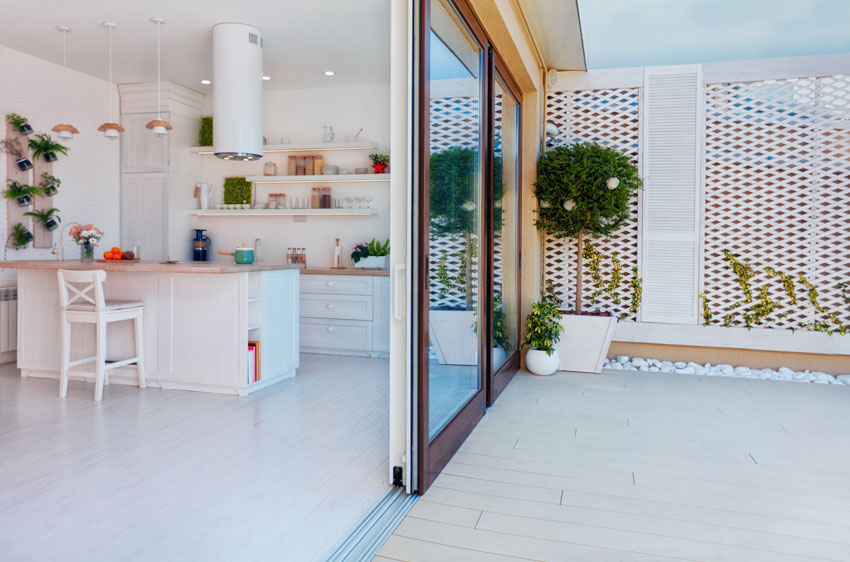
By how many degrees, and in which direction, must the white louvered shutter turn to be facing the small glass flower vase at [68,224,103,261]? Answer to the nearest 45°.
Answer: approximately 45° to its right

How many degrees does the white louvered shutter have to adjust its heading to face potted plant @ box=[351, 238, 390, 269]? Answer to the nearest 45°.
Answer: approximately 90° to its right

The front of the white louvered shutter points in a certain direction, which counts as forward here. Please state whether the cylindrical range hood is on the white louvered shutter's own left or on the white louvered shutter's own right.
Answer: on the white louvered shutter's own right

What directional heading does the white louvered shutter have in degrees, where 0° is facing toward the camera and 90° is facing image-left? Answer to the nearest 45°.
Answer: approximately 0°

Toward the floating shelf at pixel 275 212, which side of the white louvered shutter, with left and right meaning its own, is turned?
right

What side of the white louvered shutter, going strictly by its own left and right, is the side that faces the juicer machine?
right

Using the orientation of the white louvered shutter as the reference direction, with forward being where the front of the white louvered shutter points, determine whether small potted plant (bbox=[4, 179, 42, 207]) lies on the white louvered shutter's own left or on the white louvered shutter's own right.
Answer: on the white louvered shutter's own right

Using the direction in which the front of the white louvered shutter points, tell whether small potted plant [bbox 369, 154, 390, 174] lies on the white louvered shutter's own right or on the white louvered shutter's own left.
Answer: on the white louvered shutter's own right

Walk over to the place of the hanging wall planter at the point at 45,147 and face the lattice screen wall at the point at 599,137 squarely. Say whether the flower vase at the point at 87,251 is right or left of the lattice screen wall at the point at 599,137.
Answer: right

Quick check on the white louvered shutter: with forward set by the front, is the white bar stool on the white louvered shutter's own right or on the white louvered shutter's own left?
on the white louvered shutter's own right

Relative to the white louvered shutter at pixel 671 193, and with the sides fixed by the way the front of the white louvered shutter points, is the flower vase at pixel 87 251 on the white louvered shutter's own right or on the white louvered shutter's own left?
on the white louvered shutter's own right
